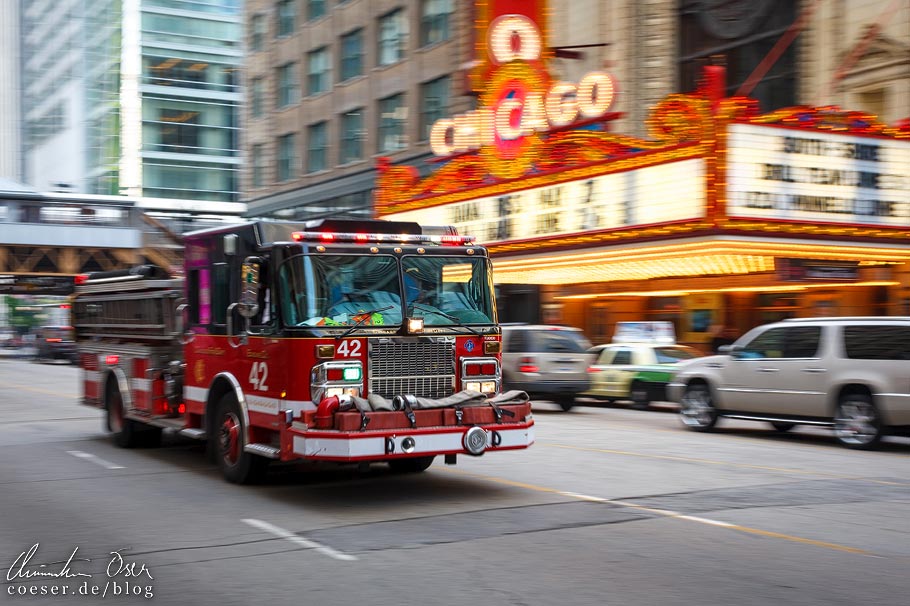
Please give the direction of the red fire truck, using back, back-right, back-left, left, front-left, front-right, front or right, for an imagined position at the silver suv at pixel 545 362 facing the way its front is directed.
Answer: back-left

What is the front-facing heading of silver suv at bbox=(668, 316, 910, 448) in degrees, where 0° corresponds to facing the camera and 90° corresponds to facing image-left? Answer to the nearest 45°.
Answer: approximately 135°

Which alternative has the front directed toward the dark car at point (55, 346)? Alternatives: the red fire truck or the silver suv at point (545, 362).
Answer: the silver suv

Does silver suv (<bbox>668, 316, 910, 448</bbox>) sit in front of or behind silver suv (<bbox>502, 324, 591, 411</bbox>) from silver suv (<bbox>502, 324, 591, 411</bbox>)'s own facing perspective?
behind

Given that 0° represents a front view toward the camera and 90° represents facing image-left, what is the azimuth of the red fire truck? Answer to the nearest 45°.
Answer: approximately 315°

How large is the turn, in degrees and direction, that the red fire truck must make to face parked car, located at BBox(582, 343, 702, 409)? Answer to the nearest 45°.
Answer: approximately 90° to its left

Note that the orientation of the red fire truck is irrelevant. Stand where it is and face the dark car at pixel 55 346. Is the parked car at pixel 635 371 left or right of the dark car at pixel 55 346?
right

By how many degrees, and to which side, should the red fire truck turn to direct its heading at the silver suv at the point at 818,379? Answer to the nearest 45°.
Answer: approximately 90° to its left

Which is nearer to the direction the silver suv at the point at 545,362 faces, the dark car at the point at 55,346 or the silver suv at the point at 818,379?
the dark car

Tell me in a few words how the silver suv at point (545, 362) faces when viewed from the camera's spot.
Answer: facing away from the viewer and to the left of the viewer
